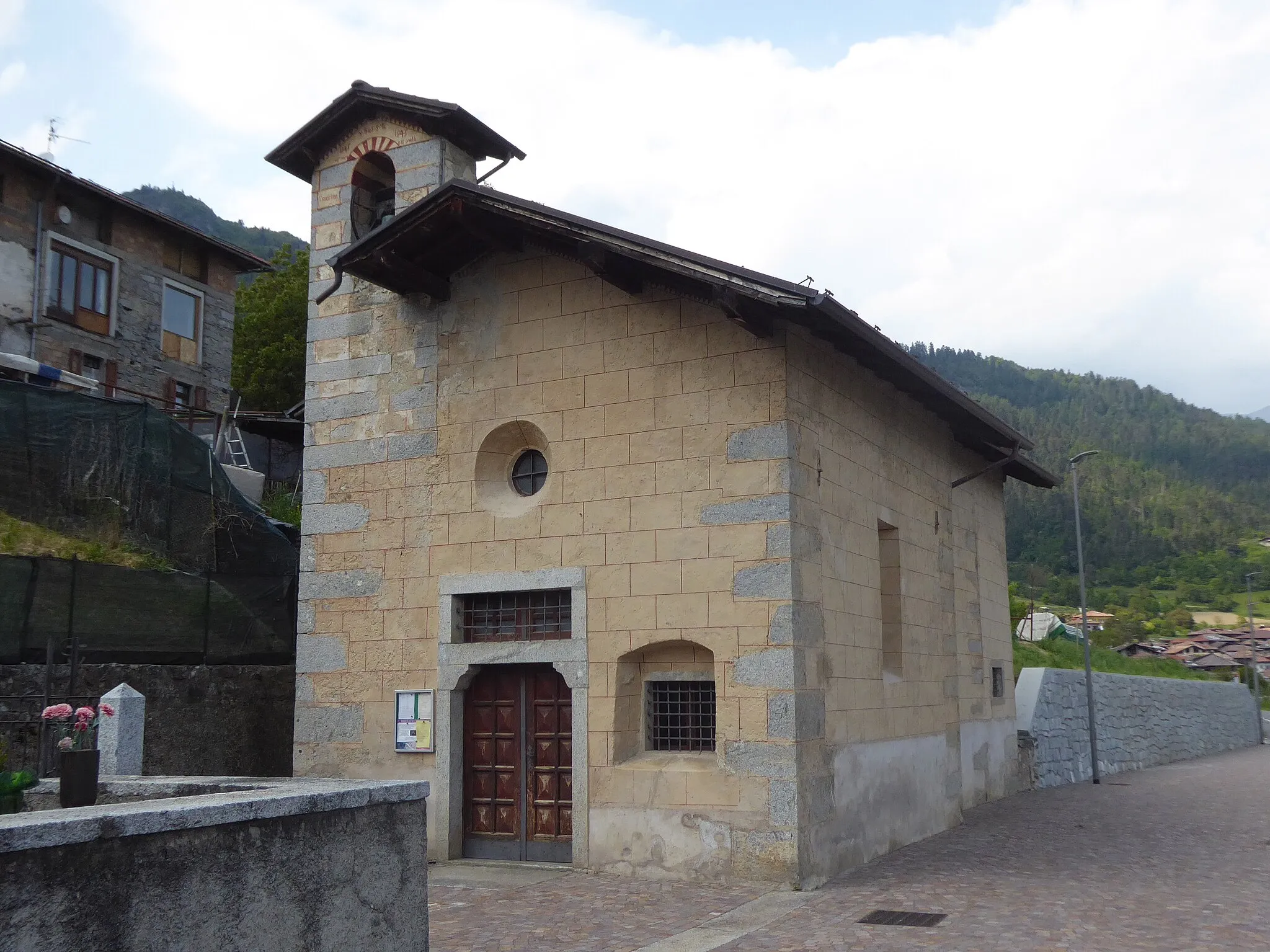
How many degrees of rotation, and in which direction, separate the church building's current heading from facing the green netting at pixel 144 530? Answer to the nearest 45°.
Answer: approximately 90° to its right

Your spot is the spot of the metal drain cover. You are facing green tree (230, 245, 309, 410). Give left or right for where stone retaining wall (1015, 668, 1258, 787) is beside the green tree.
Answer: right

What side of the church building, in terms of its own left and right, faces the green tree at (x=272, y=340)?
right

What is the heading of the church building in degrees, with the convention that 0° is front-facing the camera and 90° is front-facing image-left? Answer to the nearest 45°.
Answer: approximately 45°

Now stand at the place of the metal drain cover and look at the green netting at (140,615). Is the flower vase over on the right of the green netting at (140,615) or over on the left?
left

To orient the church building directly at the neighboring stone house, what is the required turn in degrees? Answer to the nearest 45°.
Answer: approximately 90° to its right

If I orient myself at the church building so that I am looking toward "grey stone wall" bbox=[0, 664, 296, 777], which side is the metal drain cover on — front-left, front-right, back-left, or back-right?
back-left

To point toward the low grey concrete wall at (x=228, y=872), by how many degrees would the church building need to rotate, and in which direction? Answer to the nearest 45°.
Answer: approximately 45° to its left

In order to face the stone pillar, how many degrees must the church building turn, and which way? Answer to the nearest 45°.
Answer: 0° — it already faces it

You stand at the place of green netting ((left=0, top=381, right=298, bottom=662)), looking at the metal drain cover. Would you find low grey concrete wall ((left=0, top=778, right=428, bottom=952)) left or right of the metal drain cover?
right

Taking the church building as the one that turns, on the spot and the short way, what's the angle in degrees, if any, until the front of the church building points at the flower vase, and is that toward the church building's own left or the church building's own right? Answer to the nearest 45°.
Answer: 0° — it already faces it

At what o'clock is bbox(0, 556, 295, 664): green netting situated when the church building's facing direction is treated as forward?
The green netting is roughly at 2 o'clock from the church building.

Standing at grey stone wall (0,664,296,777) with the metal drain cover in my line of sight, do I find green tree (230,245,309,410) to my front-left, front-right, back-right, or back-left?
back-left
